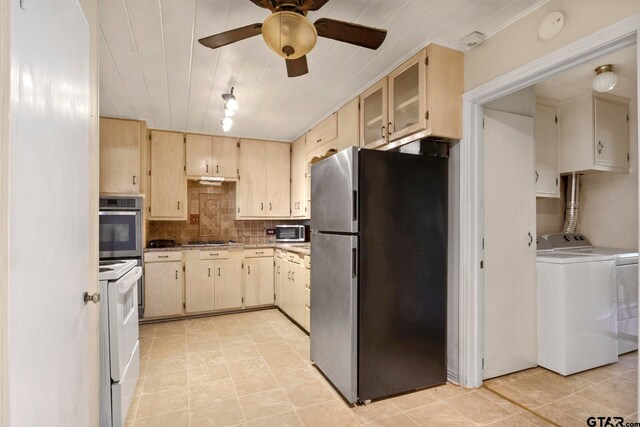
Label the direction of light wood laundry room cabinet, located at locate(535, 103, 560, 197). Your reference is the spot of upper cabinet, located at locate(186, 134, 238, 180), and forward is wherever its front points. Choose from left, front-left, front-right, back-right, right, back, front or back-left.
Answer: front-left

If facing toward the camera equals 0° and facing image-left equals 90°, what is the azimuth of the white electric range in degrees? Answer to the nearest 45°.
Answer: approximately 270°

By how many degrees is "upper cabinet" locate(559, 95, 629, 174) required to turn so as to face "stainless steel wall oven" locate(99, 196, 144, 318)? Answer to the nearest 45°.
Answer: approximately 90° to its right

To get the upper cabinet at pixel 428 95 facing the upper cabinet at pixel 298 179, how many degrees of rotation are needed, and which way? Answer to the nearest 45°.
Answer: approximately 90° to its right

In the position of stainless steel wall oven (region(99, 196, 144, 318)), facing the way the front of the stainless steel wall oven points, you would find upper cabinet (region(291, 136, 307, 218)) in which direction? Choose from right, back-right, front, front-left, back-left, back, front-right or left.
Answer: left

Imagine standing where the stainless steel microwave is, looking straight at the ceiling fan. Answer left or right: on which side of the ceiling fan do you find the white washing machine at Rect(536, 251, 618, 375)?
left

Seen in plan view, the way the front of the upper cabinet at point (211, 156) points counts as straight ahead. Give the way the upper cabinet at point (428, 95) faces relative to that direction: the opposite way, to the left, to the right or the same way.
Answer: to the right

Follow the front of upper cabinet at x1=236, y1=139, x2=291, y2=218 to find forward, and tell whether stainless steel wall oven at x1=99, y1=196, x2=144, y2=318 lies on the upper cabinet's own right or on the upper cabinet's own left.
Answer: on the upper cabinet's own right

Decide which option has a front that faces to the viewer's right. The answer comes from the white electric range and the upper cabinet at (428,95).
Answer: the white electric range
